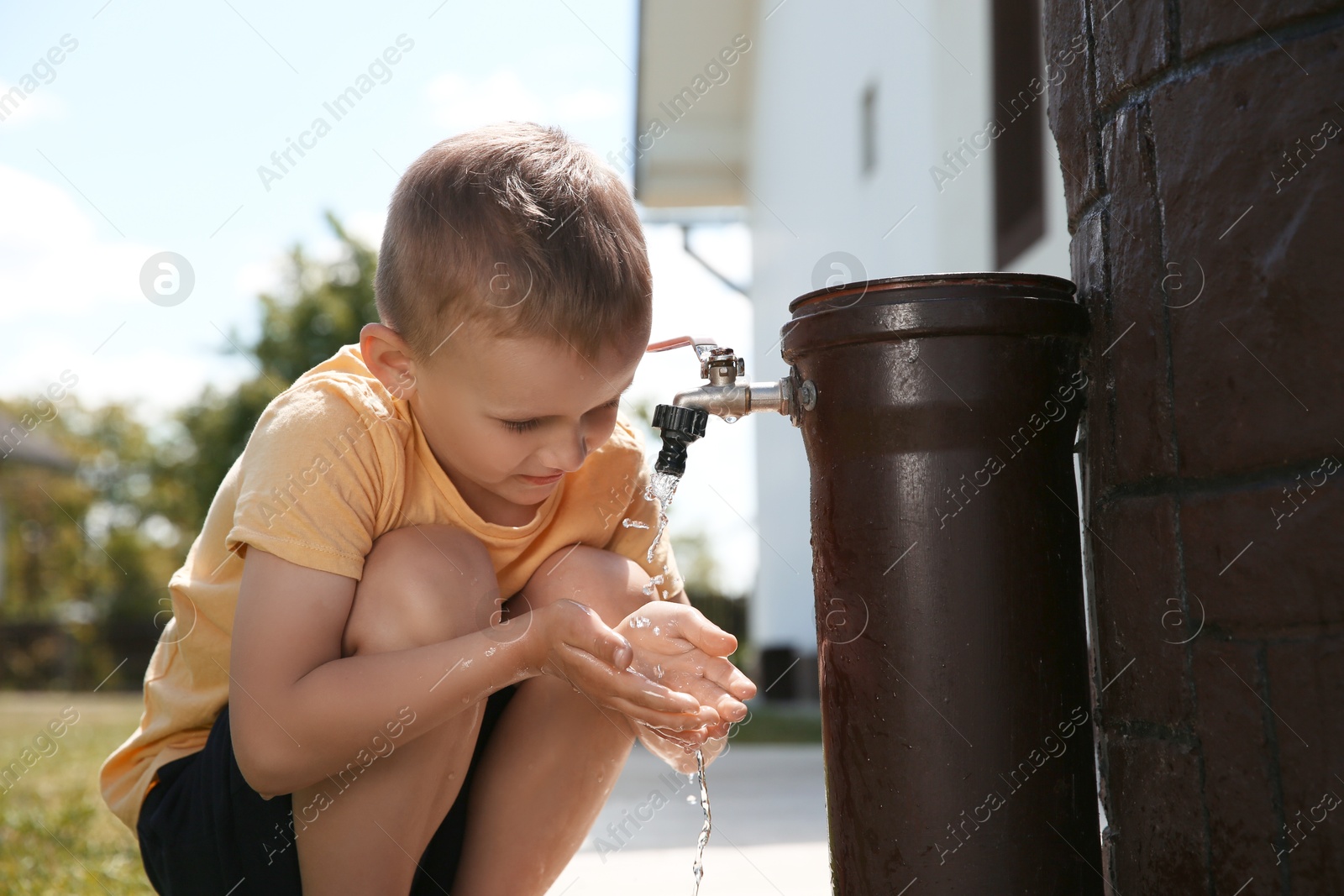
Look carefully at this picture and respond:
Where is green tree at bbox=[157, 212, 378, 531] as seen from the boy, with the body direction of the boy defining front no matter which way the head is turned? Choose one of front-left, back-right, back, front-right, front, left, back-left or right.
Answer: back-left

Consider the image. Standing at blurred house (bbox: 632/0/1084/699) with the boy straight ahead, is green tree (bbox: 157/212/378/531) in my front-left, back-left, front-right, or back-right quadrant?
back-right

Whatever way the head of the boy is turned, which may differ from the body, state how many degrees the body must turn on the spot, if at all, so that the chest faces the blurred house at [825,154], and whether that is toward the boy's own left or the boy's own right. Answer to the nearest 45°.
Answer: approximately 135° to the boy's own left

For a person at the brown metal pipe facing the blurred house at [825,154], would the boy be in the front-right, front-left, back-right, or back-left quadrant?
front-left

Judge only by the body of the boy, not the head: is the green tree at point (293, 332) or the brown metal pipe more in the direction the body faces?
the brown metal pipe

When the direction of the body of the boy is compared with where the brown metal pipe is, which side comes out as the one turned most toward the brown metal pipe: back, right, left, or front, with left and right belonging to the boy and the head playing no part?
front

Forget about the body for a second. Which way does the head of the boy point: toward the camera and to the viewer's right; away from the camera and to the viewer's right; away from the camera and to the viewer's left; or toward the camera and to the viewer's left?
toward the camera and to the viewer's right
